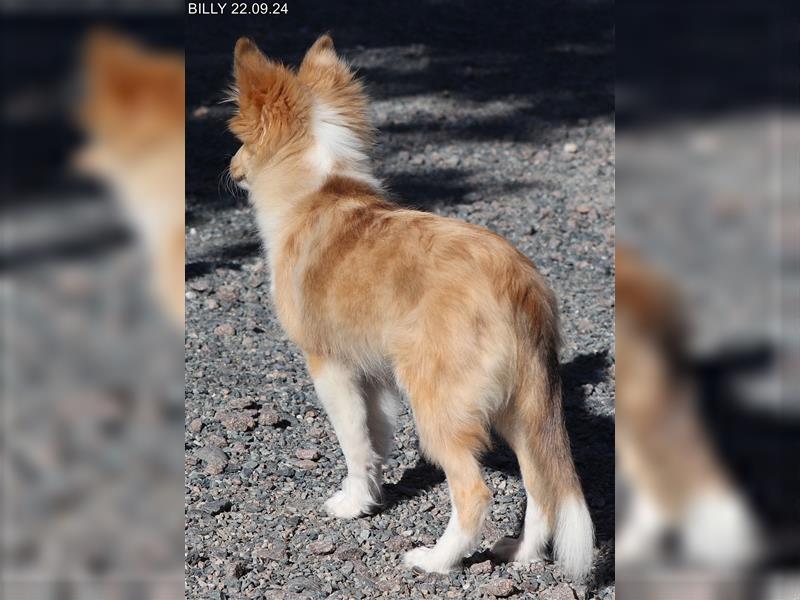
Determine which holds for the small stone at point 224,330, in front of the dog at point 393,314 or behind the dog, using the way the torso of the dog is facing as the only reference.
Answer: in front

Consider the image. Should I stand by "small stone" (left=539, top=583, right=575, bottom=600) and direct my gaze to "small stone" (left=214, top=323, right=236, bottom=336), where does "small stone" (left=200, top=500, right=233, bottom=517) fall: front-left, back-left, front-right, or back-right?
front-left

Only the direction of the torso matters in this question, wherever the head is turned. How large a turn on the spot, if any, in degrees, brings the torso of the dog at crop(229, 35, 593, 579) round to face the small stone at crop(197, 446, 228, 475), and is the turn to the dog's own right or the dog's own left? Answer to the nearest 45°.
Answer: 0° — it already faces it

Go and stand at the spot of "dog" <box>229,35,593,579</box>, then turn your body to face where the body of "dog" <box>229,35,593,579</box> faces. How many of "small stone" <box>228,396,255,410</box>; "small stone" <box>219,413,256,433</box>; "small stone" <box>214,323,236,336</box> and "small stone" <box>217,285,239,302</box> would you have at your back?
0

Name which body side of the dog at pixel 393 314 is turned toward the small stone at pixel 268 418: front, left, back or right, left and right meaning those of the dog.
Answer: front

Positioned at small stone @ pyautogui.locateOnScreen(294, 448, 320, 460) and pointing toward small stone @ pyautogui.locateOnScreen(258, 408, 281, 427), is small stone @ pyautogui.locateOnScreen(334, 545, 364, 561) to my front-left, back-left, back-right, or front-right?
back-left

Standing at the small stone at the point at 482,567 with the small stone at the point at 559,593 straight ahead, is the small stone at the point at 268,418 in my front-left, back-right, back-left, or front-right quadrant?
back-left

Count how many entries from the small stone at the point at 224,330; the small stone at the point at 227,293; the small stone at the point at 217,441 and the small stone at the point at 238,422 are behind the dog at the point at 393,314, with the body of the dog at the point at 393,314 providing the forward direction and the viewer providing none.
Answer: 0

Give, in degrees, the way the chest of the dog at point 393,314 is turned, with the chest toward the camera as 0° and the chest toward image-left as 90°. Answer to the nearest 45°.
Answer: approximately 135°
